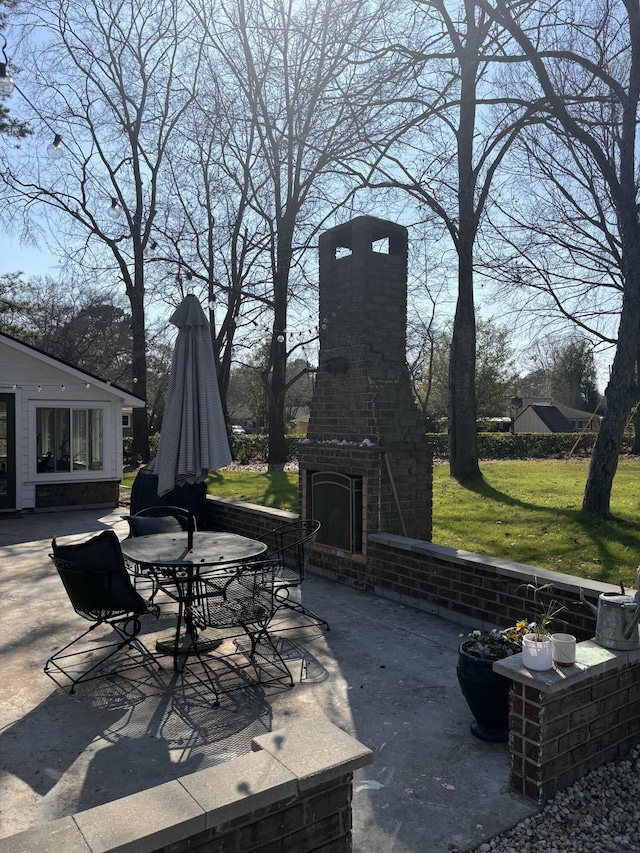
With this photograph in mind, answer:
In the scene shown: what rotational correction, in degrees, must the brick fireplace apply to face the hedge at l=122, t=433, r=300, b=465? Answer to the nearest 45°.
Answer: approximately 135° to its right

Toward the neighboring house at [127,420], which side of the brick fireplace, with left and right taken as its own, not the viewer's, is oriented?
right

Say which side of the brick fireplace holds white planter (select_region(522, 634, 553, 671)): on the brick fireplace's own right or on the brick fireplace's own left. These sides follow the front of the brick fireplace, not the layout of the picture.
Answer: on the brick fireplace's own left

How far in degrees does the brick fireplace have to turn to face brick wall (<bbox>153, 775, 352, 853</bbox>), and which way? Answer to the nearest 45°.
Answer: approximately 45° to its left

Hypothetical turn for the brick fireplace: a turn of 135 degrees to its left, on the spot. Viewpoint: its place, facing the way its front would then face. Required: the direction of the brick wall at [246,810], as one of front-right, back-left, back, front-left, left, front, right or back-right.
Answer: right

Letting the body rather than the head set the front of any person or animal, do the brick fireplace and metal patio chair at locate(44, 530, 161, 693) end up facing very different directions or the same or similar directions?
very different directions

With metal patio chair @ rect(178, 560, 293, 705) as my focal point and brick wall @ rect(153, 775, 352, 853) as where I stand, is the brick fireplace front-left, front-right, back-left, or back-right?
front-right

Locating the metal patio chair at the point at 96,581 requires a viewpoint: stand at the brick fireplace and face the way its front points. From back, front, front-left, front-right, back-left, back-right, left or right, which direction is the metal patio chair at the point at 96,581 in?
front

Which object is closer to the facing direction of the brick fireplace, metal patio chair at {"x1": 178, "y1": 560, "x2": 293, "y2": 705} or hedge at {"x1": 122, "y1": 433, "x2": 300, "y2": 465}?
the metal patio chair

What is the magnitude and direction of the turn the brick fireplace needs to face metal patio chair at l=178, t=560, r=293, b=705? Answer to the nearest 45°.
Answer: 0° — it already faces it

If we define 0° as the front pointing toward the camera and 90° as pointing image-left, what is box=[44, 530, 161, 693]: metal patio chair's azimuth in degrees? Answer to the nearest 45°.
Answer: approximately 225°

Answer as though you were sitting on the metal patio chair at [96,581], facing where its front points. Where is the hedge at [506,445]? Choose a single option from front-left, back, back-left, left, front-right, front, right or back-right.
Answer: front

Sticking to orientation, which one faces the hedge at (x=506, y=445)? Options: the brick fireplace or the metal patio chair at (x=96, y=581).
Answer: the metal patio chair

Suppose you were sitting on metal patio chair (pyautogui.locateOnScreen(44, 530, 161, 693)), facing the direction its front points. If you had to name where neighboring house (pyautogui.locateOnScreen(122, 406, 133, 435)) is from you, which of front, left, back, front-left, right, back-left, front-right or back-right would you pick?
front-left

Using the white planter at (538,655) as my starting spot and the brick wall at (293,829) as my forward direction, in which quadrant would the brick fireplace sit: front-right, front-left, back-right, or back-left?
back-right

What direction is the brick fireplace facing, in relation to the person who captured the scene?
facing the viewer and to the left of the viewer
